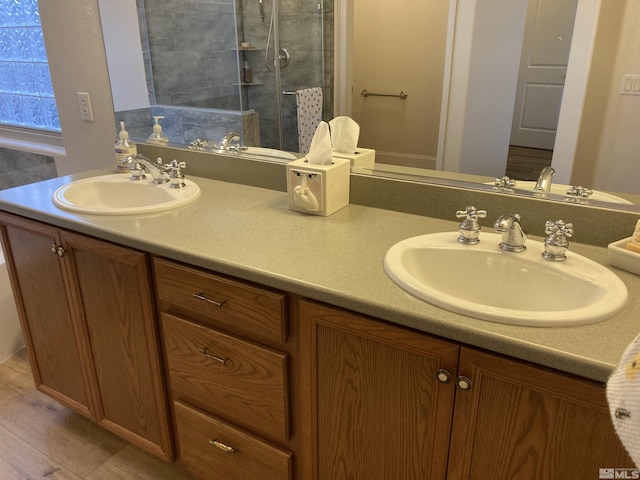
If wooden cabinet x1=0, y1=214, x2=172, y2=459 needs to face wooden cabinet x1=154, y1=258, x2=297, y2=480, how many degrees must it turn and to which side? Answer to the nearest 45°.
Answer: approximately 90° to its left

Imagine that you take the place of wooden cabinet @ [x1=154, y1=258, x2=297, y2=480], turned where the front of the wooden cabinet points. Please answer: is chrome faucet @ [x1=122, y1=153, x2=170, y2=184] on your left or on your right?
on your right

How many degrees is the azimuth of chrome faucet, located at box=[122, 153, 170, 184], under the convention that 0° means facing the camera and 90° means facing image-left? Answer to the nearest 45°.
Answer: approximately 45°

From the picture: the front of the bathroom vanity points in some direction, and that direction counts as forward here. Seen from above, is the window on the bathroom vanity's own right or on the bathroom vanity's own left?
on the bathroom vanity's own right

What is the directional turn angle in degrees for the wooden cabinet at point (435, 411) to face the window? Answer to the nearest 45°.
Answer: approximately 90° to its right

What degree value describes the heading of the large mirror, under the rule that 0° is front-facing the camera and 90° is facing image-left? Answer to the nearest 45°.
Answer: approximately 45°

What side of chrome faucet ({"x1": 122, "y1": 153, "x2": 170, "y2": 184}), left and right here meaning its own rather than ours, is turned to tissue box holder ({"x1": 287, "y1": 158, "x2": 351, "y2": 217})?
left

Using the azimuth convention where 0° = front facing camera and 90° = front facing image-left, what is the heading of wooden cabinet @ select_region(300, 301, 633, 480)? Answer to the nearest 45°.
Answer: approximately 45°

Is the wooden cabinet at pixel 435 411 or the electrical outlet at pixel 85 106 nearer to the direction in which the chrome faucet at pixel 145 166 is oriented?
the wooden cabinet

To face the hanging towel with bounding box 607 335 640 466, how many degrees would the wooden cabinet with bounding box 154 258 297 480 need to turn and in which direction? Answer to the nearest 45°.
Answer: approximately 90° to its left

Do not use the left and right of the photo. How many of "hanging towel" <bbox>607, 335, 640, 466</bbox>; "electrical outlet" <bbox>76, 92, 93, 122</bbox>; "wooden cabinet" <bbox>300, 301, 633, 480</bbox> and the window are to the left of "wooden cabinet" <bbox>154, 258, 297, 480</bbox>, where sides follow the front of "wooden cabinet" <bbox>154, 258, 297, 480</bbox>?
2
